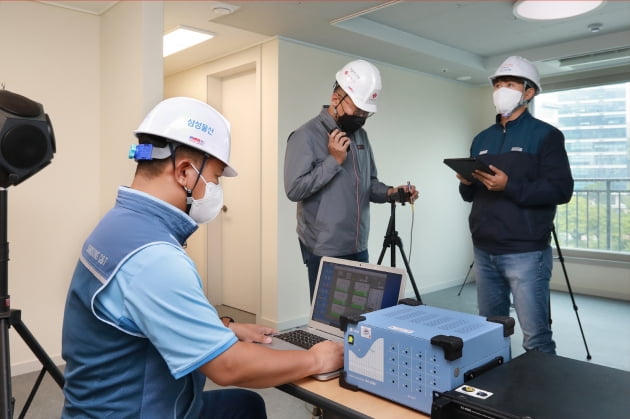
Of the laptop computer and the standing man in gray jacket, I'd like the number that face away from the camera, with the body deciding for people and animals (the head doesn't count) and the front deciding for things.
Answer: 0

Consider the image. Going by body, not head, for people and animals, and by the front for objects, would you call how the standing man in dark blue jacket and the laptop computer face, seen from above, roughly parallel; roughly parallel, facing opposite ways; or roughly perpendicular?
roughly parallel

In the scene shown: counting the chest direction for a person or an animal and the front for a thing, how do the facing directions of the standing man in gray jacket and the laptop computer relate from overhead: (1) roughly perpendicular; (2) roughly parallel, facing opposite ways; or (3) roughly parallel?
roughly perpendicular

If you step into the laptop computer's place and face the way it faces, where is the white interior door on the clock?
The white interior door is roughly at 4 o'clock from the laptop computer.

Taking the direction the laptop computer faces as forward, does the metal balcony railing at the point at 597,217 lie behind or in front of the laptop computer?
behind

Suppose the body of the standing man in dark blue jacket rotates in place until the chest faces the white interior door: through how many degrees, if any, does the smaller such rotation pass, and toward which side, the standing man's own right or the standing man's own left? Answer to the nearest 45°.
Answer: approximately 90° to the standing man's own right

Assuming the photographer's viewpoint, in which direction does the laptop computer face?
facing the viewer and to the left of the viewer

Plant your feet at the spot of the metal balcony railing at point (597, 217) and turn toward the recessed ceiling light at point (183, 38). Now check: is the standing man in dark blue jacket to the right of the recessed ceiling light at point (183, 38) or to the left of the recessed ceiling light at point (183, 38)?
left

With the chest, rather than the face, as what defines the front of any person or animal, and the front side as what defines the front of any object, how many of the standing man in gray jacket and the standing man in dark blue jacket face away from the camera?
0

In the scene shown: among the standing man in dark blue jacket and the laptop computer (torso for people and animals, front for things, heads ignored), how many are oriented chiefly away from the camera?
0

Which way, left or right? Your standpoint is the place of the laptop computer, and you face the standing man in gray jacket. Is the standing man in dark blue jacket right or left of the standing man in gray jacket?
right

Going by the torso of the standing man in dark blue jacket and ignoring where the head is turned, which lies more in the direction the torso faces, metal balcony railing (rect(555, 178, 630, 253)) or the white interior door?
the white interior door

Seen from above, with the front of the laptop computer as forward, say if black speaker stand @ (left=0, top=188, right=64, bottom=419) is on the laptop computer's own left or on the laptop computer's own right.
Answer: on the laptop computer's own right

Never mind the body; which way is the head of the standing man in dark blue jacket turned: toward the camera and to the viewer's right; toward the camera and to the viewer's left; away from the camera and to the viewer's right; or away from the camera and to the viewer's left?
toward the camera and to the viewer's left

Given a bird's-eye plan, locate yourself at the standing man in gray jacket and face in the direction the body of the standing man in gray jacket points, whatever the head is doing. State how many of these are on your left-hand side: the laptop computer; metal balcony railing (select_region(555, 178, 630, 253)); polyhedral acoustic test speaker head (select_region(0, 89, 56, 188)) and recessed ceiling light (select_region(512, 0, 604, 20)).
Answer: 2

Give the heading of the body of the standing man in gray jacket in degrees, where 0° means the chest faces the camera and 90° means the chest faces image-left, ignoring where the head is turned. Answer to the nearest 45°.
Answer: approximately 315°
